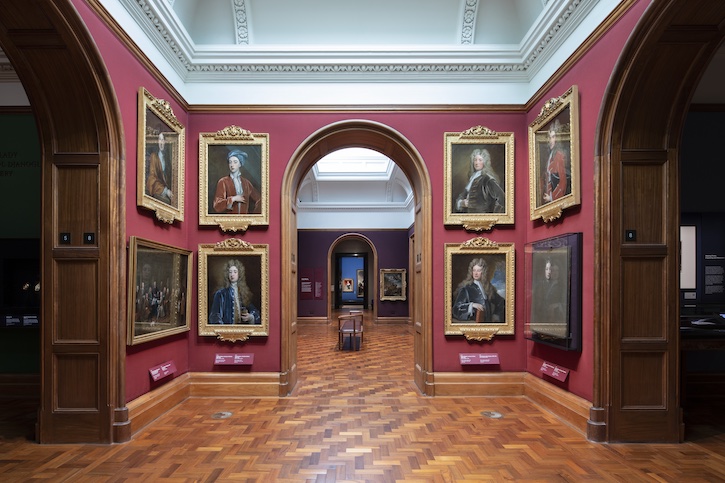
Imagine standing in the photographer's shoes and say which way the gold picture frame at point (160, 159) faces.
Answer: facing the viewer and to the right of the viewer

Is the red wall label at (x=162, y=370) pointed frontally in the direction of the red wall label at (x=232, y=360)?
no

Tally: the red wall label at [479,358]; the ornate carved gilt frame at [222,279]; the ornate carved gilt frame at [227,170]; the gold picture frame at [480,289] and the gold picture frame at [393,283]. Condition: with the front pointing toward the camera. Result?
5

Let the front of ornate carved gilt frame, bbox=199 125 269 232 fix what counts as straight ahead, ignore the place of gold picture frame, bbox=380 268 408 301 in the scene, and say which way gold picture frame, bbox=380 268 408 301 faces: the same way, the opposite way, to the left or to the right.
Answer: the same way

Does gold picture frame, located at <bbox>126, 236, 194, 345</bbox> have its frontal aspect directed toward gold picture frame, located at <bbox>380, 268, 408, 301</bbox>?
no

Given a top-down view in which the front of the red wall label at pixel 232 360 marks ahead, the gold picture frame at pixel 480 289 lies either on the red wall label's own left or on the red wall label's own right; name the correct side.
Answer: on the red wall label's own left

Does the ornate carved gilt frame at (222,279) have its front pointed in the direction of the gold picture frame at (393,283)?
no

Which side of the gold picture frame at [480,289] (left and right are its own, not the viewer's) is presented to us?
front

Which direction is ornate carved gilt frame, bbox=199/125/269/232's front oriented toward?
toward the camera

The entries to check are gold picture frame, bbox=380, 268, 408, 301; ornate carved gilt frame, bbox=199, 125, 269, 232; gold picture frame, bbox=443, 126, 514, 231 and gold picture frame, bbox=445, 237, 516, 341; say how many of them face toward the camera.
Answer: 4
